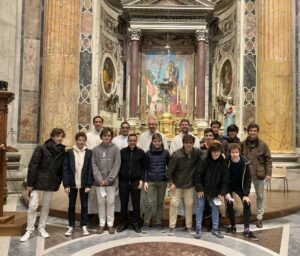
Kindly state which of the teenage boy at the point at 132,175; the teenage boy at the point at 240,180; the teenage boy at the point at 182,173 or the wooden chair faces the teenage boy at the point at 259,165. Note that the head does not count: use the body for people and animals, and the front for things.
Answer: the wooden chair

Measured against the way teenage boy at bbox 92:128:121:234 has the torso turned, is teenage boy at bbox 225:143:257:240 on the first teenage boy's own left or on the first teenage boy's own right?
on the first teenage boy's own left

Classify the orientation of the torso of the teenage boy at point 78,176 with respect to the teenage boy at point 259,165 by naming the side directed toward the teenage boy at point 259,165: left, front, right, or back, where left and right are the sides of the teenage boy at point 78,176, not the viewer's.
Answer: left

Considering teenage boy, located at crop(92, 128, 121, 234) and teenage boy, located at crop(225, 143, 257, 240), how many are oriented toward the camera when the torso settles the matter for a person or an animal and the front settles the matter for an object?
2

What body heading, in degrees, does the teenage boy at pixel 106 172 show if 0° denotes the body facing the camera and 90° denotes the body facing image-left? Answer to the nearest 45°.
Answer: approximately 0°

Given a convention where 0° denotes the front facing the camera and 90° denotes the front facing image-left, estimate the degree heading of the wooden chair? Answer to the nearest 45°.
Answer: approximately 0°
